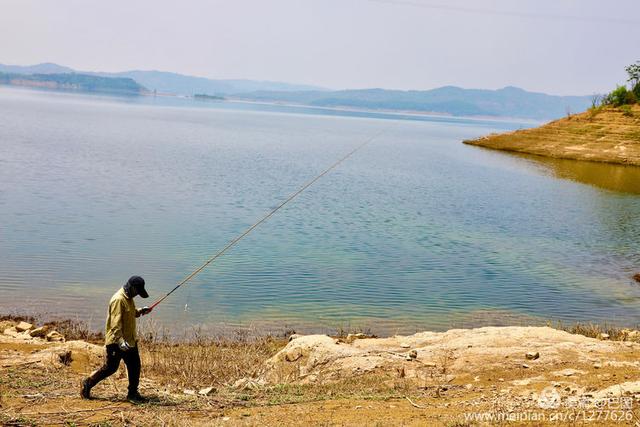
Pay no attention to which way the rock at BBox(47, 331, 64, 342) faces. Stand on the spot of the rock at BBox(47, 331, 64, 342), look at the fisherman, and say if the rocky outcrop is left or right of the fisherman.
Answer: left

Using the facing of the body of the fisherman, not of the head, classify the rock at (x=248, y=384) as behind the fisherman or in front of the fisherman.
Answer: in front

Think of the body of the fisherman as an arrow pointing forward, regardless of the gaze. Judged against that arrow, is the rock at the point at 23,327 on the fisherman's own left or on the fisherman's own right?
on the fisherman's own left

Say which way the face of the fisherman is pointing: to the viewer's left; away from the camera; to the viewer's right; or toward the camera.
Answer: to the viewer's right

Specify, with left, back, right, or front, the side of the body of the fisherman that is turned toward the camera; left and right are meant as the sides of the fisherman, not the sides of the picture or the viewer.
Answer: right

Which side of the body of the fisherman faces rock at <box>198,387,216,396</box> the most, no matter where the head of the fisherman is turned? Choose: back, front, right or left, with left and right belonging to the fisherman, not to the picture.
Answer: front

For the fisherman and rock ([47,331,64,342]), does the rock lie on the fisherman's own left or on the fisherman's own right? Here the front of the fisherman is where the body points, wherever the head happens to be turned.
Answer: on the fisherman's own left

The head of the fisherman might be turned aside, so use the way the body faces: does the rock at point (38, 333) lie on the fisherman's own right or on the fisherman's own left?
on the fisherman's own left

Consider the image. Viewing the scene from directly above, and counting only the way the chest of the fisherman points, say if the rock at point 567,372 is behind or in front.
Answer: in front

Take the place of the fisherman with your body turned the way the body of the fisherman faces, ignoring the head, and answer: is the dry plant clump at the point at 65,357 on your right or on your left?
on your left
